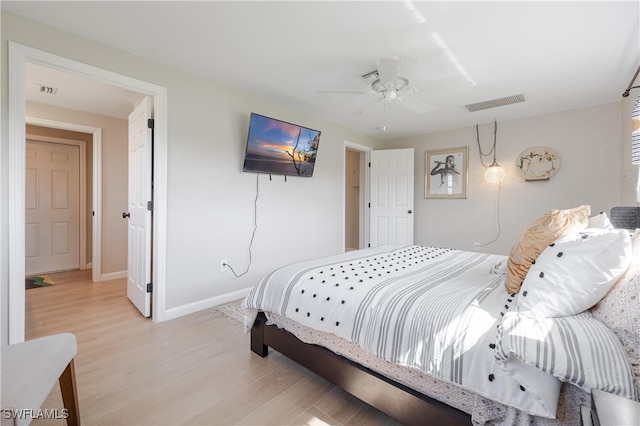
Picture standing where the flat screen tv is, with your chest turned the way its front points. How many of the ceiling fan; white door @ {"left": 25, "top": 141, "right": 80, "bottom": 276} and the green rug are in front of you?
1

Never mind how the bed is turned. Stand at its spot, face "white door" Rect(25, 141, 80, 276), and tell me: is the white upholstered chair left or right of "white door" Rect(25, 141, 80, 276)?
left

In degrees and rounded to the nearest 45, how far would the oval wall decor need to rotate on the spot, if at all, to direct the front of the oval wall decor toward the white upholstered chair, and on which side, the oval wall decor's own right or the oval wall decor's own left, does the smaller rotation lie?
0° — it already faces it

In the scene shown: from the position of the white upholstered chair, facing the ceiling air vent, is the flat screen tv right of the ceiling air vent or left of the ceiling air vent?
left

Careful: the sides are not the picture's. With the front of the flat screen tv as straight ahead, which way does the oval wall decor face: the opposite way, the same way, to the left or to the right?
to the right

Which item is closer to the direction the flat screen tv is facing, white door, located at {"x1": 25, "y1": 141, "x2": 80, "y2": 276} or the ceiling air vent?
the ceiling air vent

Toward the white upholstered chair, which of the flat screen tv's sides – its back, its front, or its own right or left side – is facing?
right

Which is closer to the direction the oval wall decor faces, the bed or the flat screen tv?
the bed

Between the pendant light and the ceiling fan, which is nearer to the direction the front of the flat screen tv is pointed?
the ceiling fan

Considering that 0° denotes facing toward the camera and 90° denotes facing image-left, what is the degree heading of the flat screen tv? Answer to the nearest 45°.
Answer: approximately 315°

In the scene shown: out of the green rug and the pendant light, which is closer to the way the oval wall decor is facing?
the green rug

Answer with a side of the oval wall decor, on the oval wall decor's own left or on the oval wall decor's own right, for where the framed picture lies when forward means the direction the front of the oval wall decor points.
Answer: on the oval wall decor's own right

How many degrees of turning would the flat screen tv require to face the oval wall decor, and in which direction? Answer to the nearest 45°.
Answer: approximately 45° to its left

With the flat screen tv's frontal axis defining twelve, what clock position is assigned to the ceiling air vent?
The ceiling air vent is roughly at 11 o'clock from the flat screen tv.

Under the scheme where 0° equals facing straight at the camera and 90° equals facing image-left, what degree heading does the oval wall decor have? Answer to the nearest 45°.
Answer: approximately 0°
